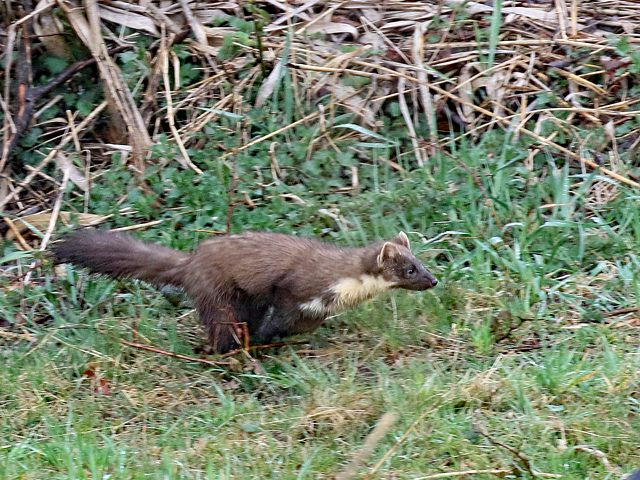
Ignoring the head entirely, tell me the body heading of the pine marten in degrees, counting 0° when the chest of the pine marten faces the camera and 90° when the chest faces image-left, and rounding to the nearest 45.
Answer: approximately 270°
